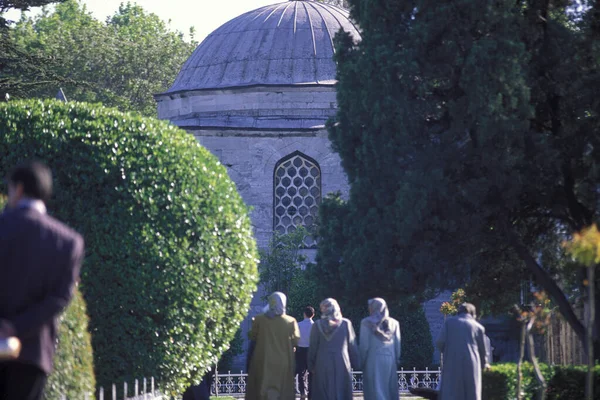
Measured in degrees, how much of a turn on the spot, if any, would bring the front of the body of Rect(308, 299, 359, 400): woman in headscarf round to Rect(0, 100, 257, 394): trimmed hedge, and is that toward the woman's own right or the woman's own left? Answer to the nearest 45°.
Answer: approximately 90° to the woman's own left

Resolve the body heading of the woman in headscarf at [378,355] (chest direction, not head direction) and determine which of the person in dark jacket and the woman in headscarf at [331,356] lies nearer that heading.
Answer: the woman in headscarf

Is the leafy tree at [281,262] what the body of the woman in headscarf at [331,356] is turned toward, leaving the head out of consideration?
yes

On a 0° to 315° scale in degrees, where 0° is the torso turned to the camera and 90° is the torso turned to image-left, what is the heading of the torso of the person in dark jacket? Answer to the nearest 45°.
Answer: approximately 135°

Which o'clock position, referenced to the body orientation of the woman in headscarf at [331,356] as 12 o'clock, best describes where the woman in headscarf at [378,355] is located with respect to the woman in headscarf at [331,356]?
the woman in headscarf at [378,355] is roughly at 3 o'clock from the woman in headscarf at [331,356].

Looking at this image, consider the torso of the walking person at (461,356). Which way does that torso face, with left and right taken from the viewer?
facing away from the viewer

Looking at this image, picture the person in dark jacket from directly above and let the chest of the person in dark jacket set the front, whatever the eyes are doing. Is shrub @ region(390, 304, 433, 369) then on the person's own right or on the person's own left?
on the person's own right

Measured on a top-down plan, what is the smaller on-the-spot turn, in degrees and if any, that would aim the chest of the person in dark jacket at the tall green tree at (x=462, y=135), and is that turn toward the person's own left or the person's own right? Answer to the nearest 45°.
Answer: approximately 90° to the person's own right

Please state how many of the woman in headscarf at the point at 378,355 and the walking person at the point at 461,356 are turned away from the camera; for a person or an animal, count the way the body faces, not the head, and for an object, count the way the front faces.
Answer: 2

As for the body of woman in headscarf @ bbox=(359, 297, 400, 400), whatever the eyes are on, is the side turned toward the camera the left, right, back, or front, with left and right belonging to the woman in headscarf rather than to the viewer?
back

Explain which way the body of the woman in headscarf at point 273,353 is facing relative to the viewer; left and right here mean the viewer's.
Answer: facing away from the viewer

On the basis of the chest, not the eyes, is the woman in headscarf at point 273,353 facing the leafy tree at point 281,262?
yes

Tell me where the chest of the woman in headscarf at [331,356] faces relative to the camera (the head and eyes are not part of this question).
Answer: away from the camera
